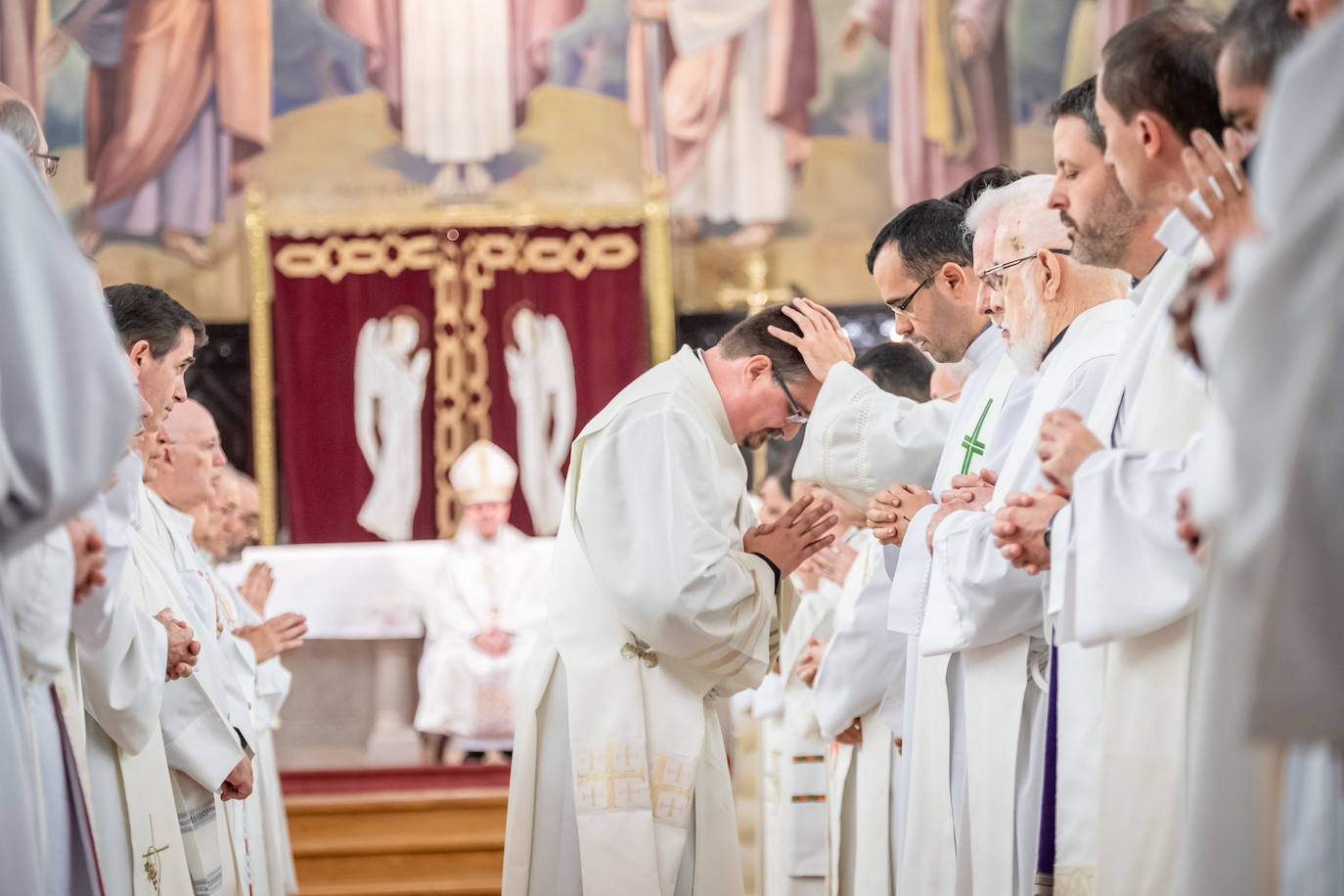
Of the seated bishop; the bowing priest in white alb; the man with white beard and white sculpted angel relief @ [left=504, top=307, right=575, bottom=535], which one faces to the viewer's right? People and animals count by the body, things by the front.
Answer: the bowing priest in white alb

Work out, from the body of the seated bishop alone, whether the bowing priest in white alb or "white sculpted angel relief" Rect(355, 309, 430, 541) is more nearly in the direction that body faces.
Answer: the bowing priest in white alb

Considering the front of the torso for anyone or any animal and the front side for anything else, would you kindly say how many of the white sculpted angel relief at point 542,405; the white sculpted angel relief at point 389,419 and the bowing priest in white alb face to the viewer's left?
1

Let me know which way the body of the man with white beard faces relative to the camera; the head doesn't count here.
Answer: to the viewer's left

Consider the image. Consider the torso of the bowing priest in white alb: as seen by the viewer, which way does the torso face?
to the viewer's right

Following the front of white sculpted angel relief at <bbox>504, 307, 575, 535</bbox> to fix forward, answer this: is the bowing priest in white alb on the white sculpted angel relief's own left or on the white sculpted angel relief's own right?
on the white sculpted angel relief's own left

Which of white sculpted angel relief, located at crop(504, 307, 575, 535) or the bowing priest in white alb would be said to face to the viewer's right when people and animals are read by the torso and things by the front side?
the bowing priest in white alb

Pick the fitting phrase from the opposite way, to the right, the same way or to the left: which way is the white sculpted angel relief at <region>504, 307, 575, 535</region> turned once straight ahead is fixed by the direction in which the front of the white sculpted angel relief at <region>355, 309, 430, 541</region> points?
the opposite way

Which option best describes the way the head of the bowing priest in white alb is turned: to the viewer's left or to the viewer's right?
to the viewer's right

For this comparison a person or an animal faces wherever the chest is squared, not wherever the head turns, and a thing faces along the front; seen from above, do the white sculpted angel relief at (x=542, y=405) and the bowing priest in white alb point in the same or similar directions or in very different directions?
very different directions

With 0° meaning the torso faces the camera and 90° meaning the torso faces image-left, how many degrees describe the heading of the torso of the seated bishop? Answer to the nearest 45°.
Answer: approximately 0°

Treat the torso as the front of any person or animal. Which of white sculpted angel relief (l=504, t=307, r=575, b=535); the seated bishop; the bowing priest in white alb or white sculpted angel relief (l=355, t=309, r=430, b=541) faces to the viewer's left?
white sculpted angel relief (l=504, t=307, r=575, b=535)

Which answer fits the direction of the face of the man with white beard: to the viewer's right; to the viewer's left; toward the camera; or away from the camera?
to the viewer's left
